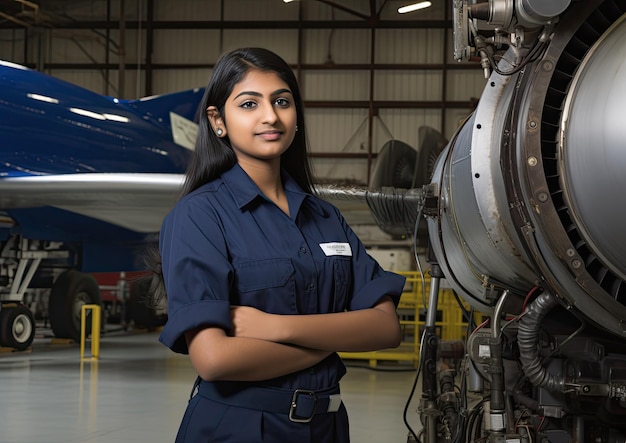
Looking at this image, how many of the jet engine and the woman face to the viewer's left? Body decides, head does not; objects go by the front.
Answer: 0

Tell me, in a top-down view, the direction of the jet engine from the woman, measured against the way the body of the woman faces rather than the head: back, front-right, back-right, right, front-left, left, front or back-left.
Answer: left

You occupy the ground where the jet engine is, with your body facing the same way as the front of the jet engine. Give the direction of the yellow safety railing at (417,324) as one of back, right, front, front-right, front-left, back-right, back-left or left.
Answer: back-left

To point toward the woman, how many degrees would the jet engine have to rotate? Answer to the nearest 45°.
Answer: approximately 90° to its right

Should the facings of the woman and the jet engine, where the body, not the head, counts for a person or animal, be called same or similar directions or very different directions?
same or similar directions

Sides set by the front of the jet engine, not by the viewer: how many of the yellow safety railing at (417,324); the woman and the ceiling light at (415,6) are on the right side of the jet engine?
1

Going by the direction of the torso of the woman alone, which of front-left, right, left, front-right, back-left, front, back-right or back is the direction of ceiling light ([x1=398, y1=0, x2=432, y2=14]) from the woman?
back-left

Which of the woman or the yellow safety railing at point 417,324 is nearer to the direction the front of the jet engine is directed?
the woman

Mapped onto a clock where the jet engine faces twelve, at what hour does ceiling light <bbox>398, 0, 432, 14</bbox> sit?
The ceiling light is roughly at 7 o'clock from the jet engine.

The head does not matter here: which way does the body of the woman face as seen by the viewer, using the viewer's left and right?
facing the viewer and to the right of the viewer
